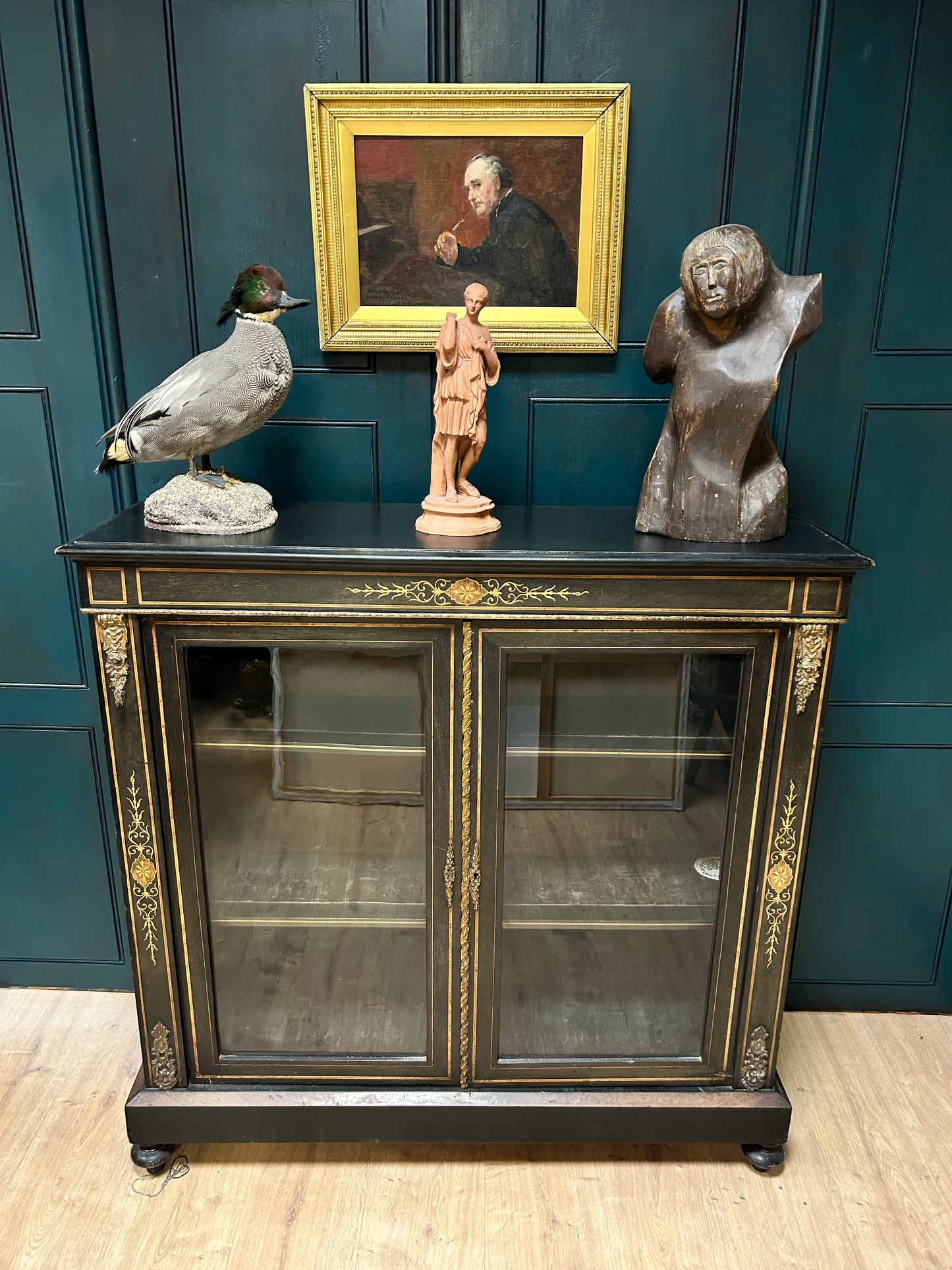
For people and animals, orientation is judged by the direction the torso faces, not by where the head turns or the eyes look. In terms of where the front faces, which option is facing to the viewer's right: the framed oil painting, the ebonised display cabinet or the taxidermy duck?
the taxidermy duck

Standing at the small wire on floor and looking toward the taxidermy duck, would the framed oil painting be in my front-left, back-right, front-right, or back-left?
front-right

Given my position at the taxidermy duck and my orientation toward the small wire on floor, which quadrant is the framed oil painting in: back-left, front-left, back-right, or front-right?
back-left

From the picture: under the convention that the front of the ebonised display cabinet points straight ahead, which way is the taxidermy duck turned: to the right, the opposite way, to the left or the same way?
to the left

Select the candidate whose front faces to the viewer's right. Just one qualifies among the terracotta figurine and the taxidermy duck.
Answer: the taxidermy duck

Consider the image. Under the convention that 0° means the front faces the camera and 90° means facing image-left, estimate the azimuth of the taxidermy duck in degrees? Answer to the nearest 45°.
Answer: approximately 270°

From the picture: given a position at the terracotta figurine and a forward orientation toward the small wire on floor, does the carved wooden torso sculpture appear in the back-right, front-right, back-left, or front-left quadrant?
back-left

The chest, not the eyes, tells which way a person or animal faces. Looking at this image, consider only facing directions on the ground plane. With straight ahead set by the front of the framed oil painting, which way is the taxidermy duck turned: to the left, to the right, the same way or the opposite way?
to the left

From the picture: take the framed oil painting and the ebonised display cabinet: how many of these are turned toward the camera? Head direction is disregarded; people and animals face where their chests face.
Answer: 2

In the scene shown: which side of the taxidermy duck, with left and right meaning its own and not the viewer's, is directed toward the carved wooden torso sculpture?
front

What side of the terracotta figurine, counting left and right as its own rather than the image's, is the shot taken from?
front

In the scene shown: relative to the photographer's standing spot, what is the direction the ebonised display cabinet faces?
facing the viewer

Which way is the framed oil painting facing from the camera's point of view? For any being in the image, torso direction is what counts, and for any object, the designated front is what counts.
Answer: toward the camera
